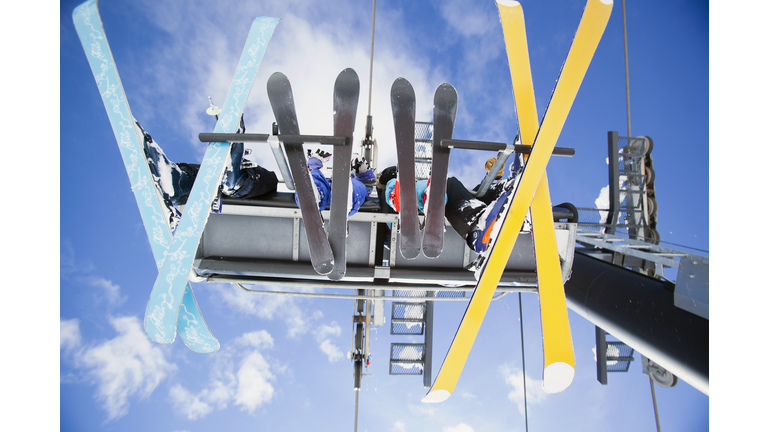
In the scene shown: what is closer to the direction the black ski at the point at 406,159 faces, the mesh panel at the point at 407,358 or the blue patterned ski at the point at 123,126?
the blue patterned ski
